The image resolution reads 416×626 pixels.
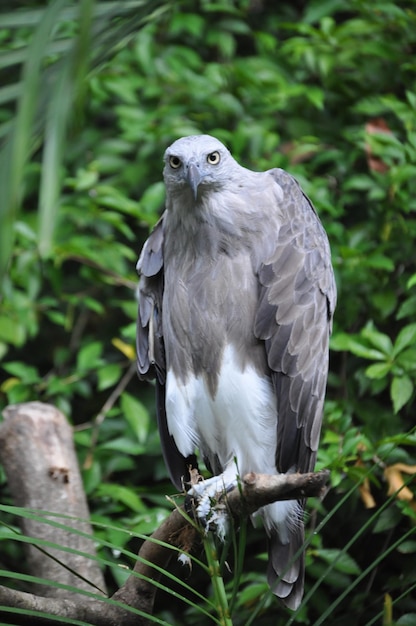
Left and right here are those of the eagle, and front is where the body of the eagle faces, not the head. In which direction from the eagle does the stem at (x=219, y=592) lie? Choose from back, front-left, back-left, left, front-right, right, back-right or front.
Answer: front-left

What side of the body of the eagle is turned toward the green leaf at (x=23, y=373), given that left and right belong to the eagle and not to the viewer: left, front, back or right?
right

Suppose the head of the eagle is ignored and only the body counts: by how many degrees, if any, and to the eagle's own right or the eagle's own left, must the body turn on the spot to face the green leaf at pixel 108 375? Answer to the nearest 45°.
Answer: approximately 90° to the eagle's own right

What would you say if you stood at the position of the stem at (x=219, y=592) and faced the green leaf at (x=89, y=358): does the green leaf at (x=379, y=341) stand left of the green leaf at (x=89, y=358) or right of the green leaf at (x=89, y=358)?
right

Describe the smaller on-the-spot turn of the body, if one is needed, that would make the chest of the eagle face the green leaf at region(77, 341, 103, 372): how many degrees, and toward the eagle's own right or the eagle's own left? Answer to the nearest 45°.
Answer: approximately 90° to the eagle's own right
